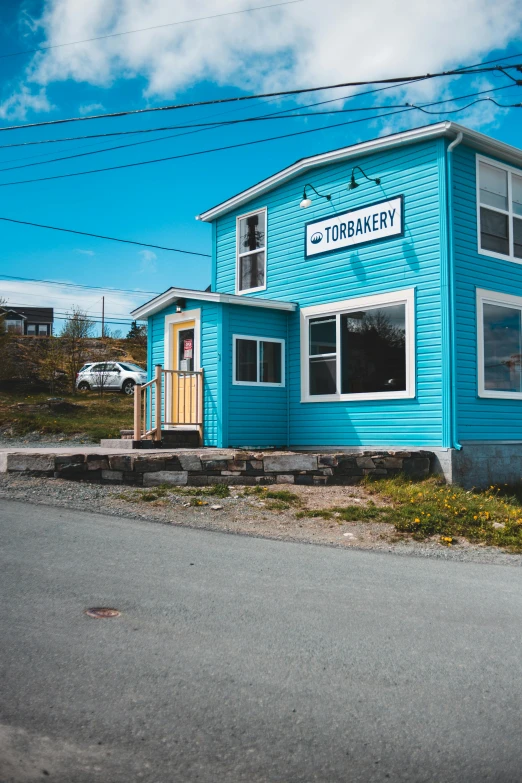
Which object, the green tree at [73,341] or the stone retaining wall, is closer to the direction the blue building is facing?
the stone retaining wall

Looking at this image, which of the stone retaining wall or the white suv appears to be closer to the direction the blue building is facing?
the stone retaining wall

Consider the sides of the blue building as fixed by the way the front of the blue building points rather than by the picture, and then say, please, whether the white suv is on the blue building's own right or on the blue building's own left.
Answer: on the blue building's own right

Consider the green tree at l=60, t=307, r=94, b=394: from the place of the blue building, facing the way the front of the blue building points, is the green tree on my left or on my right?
on my right

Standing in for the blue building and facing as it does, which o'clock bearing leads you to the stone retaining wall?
The stone retaining wall is roughly at 12 o'clock from the blue building.

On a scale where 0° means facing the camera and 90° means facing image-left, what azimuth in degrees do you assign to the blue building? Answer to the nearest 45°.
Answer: approximately 45°

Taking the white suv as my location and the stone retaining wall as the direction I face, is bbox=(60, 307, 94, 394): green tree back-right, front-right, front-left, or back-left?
back-right
